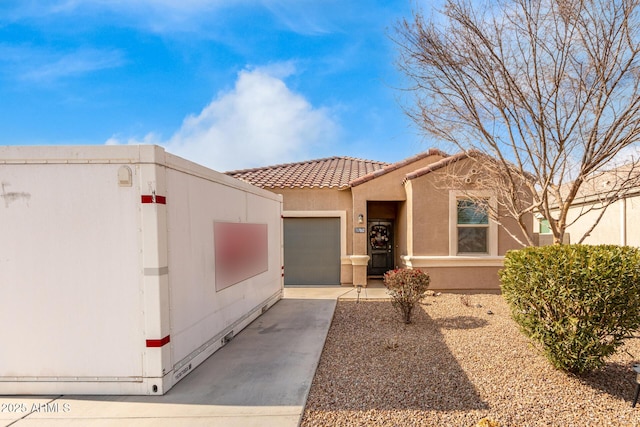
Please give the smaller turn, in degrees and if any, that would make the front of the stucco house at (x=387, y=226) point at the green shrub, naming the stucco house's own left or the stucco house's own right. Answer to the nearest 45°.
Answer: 0° — it already faces it

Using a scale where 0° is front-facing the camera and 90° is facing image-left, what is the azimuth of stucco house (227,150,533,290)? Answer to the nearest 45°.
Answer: approximately 0°
